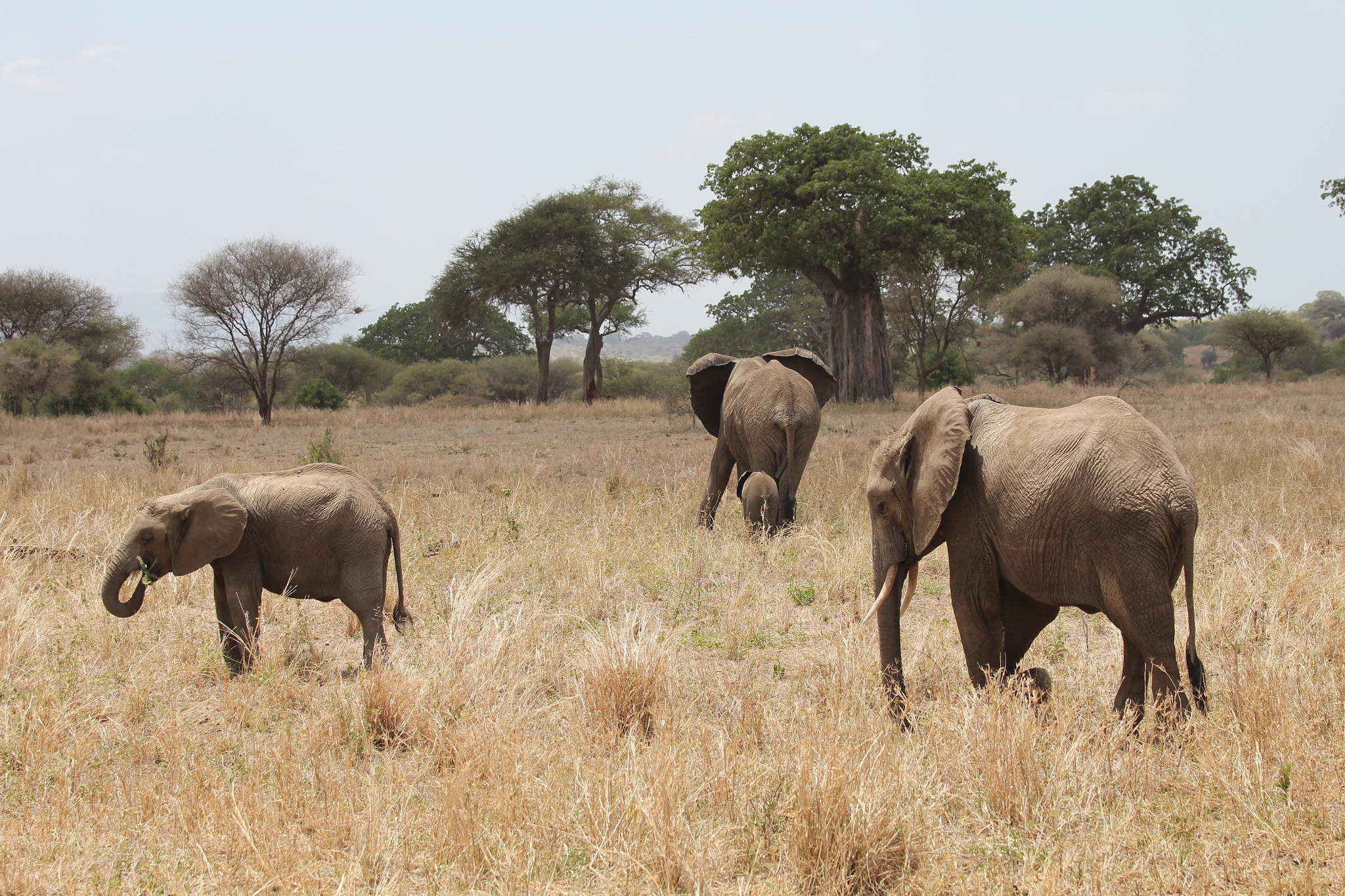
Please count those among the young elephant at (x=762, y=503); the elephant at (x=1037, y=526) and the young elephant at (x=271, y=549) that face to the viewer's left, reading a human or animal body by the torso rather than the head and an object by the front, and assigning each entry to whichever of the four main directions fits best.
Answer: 2

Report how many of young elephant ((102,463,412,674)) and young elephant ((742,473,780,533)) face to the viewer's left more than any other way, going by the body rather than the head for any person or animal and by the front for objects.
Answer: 1

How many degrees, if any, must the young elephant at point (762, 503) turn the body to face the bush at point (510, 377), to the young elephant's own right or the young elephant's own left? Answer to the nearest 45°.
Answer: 0° — it already faces it

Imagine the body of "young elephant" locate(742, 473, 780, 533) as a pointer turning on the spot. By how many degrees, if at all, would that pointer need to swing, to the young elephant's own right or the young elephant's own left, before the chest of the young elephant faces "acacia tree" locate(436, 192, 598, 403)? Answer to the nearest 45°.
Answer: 0° — it already faces it

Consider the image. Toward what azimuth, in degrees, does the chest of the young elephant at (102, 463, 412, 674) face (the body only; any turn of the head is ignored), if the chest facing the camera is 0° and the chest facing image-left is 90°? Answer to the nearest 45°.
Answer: approximately 90°

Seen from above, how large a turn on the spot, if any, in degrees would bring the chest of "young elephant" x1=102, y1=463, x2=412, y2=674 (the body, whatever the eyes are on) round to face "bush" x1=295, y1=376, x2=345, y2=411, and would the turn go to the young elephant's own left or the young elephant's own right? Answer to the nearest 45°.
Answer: approximately 90° to the young elephant's own right

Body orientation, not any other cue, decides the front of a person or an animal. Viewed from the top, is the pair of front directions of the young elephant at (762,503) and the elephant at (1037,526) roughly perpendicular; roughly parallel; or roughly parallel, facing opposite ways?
roughly perpendicular

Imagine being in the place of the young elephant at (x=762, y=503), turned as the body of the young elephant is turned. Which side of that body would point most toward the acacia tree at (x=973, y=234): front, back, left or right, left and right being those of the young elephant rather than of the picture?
front

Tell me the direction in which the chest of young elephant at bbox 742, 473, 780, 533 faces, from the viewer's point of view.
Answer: away from the camera

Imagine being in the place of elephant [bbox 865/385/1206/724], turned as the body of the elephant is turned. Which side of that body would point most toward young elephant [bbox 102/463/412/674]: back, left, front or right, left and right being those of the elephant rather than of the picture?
front

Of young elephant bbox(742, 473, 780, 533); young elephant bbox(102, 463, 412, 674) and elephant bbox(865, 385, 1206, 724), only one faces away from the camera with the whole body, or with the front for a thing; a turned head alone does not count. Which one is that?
young elephant bbox(742, 473, 780, 533)

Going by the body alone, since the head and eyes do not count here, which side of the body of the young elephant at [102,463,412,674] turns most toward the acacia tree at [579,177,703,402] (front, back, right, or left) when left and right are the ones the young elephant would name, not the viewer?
right

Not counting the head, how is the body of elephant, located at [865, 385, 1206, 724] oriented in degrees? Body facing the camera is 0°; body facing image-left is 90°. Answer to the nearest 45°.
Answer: approximately 90°
